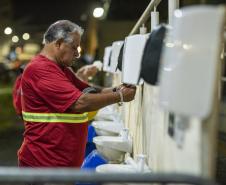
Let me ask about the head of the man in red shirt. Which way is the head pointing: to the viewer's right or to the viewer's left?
to the viewer's right

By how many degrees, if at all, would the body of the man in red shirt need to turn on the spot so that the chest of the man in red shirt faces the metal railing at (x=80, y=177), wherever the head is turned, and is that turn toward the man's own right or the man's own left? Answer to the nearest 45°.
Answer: approximately 90° to the man's own right

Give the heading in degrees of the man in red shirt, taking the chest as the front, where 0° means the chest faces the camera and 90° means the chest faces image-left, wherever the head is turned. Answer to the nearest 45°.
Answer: approximately 270°
